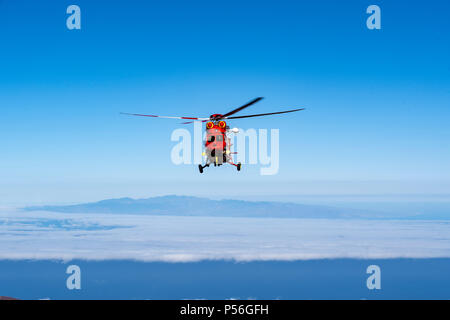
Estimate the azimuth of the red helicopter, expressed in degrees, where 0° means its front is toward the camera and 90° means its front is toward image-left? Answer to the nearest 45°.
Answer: approximately 0°
